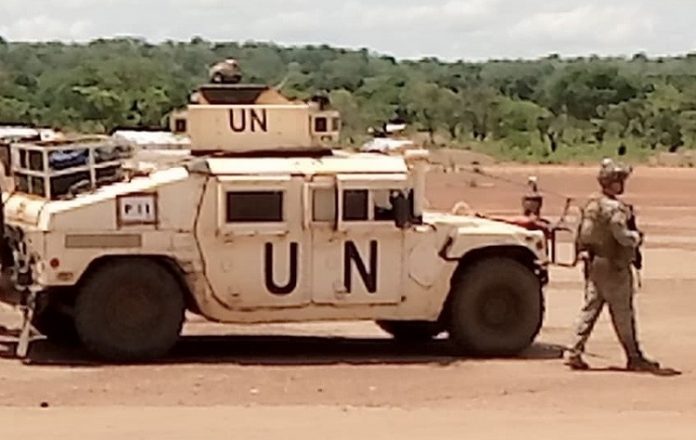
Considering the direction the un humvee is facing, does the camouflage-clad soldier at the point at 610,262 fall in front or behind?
in front

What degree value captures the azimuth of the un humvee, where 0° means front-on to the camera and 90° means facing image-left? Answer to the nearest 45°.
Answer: approximately 270°
